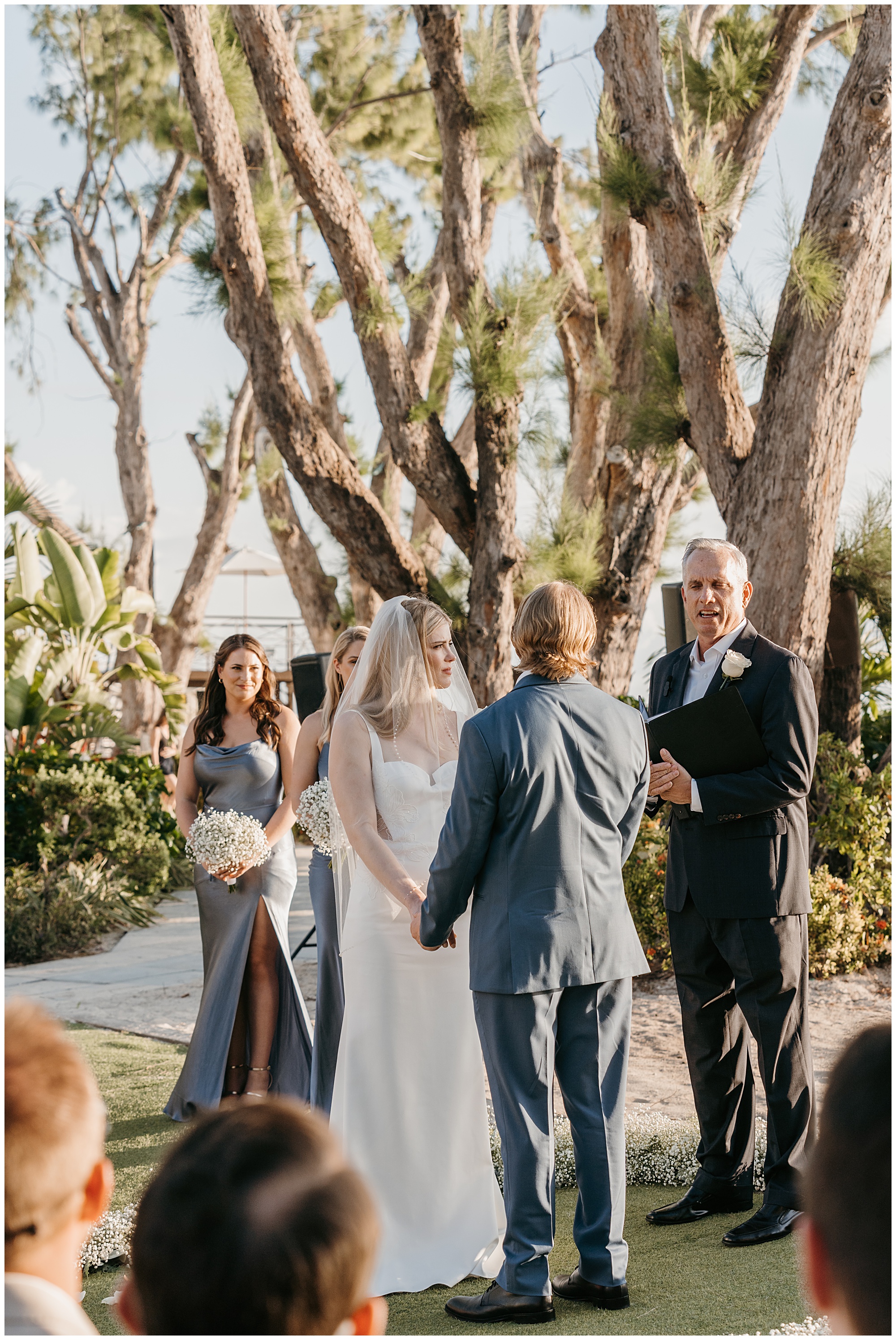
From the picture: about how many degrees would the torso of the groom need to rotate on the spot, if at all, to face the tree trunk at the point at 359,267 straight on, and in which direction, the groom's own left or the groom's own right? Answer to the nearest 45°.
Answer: approximately 45° to the groom's own right

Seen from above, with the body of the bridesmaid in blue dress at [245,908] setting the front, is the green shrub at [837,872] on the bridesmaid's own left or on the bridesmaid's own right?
on the bridesmaid's own left

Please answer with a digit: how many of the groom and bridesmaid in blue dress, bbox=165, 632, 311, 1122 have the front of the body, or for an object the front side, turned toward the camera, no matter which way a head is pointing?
1

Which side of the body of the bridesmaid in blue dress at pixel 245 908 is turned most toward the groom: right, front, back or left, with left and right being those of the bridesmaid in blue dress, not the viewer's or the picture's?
front

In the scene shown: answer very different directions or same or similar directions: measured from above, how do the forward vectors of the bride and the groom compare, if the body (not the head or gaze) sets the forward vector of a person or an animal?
very different directions

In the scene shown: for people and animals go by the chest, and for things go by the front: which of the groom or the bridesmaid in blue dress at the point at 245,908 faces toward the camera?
the bridesmaid in blue dress

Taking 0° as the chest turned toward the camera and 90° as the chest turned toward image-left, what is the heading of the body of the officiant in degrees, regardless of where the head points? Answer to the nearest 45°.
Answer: approximately 45°

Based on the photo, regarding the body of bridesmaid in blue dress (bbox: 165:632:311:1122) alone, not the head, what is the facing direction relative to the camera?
toward the camera

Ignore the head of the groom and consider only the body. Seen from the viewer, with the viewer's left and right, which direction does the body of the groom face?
facing away from the viewer and to the left of the viewer

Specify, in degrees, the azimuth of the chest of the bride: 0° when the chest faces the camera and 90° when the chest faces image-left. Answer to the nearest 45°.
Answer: approximately 315°

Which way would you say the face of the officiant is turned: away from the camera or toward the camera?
toward the camera

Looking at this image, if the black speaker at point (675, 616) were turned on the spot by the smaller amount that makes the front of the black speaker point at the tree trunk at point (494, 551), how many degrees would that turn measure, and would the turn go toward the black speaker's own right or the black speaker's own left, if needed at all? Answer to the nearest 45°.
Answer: approximately 90° to the black speaker's own right

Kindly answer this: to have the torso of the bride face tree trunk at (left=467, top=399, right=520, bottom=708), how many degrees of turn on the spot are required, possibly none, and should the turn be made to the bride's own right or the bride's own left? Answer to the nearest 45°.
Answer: approximately 135° to the bride's own left

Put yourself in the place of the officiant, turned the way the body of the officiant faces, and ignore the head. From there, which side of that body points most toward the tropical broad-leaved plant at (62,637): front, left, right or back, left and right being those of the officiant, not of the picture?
right

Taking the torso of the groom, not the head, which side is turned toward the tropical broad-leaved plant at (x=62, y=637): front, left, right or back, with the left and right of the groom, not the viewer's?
front
